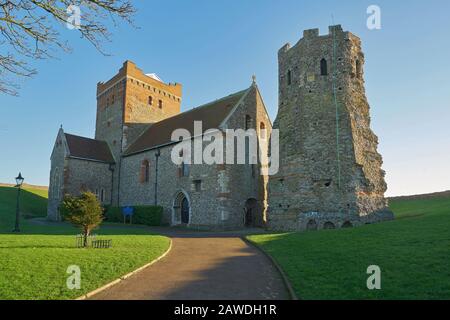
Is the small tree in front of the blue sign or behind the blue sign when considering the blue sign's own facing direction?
in front

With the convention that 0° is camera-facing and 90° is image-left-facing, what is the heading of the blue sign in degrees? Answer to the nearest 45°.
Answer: approximately 0°
